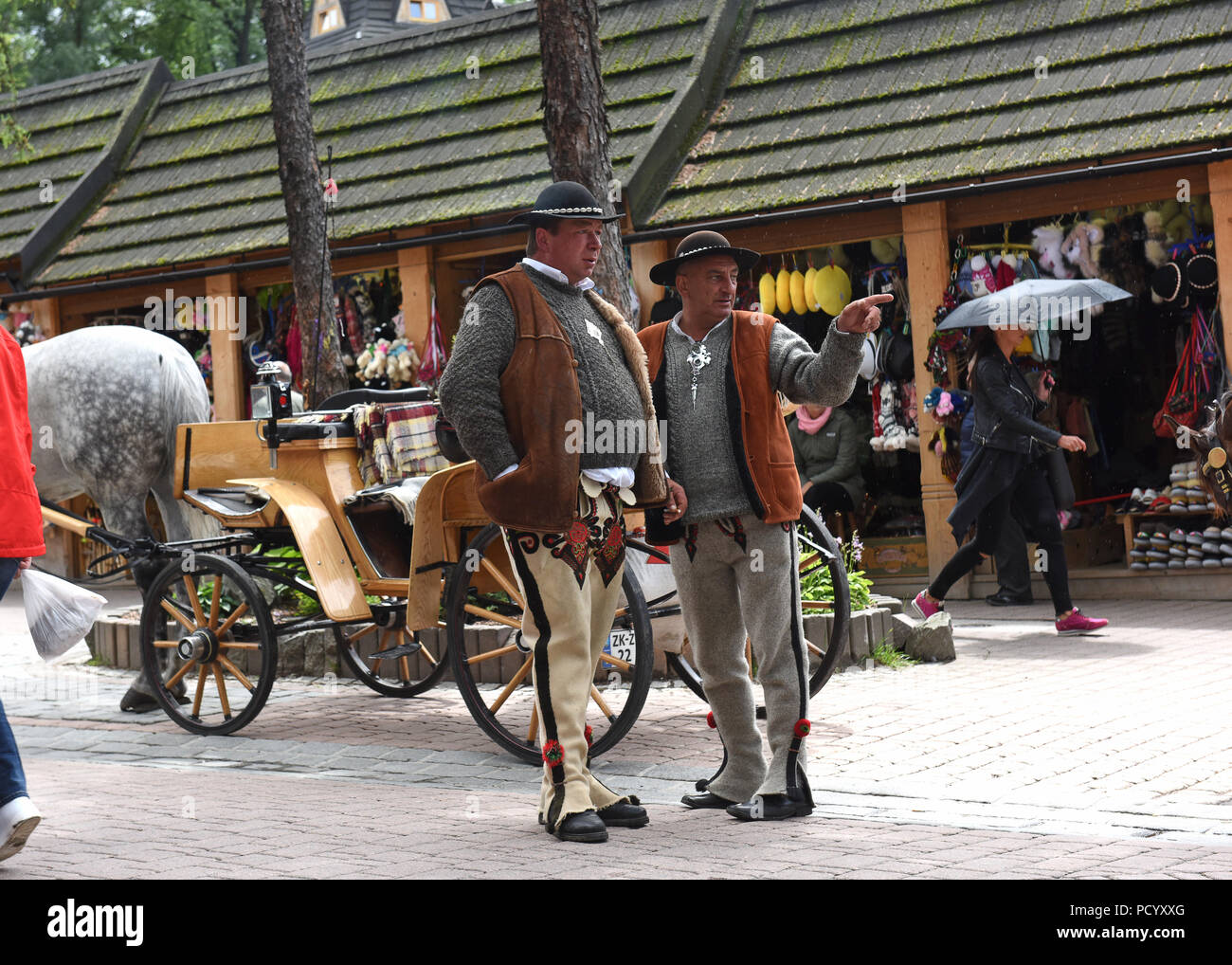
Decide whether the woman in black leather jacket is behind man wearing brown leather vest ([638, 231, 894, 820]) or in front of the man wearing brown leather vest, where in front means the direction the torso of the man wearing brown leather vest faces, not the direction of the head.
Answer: behind

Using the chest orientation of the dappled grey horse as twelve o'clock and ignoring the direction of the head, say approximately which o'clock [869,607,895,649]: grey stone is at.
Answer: The grey stone is roughly at 5 o'clock from the dappled grey horse.

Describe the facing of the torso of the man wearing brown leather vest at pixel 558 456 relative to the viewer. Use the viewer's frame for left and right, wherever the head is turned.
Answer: facing the viewer and to the right of the viewer

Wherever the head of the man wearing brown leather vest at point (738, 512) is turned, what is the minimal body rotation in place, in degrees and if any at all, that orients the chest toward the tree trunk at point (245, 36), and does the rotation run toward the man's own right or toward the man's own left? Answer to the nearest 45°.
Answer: approximately 135° to the man's own right

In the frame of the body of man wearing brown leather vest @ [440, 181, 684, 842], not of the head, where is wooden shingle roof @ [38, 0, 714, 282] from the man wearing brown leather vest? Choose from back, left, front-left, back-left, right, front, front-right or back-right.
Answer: back-left

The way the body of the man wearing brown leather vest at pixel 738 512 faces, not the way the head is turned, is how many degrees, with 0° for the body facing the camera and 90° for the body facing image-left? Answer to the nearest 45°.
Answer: approximately 45°

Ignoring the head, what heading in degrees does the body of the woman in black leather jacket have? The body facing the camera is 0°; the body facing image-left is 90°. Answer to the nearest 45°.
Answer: approximately 270°

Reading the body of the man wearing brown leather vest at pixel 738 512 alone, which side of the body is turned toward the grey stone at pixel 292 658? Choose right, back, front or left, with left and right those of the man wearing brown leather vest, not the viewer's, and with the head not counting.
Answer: right

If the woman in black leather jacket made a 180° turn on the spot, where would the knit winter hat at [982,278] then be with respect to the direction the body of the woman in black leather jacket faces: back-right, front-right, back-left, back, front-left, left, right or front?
right

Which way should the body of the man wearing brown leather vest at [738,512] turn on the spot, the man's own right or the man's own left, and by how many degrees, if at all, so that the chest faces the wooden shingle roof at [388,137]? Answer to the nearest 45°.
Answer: approximately 135° to the man's own right
